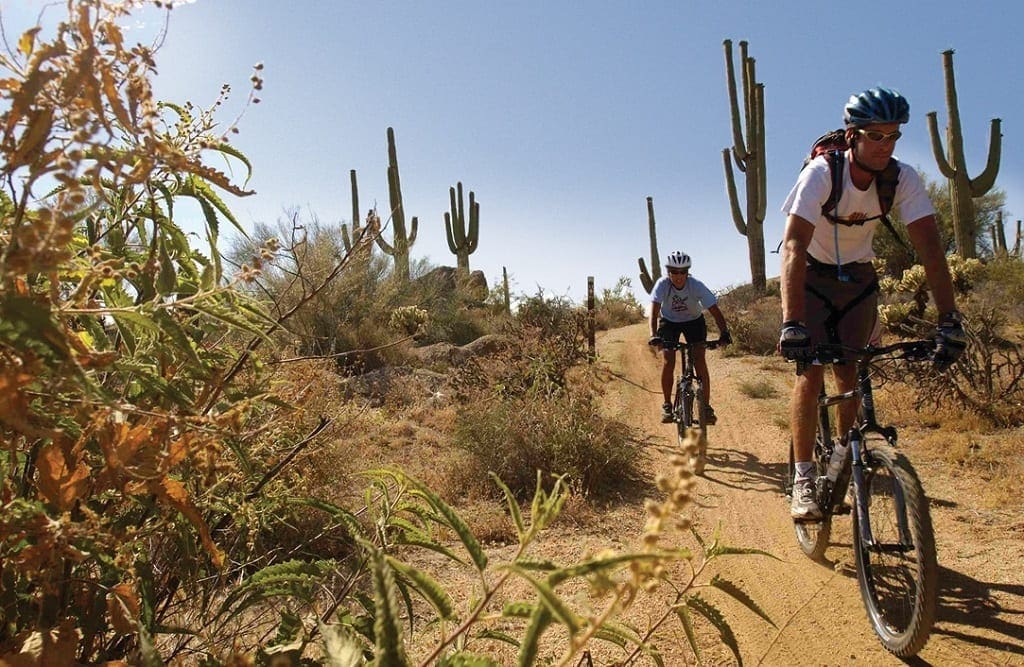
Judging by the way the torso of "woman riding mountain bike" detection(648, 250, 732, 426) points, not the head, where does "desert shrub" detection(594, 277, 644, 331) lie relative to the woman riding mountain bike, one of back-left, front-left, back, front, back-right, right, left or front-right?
back

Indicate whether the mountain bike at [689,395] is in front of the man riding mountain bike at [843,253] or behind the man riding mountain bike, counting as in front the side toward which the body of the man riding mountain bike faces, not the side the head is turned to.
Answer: behind

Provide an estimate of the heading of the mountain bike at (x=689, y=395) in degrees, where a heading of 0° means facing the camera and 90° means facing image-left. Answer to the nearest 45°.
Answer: approximately 0°

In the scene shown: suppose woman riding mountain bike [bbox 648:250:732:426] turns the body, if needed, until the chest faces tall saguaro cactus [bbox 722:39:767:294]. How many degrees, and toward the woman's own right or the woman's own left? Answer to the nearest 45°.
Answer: approximately 180°

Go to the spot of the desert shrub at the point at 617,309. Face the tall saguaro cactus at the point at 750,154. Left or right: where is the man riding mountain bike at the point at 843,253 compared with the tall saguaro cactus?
right

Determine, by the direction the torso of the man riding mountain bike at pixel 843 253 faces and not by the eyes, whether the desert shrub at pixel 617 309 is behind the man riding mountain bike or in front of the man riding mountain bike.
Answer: behind

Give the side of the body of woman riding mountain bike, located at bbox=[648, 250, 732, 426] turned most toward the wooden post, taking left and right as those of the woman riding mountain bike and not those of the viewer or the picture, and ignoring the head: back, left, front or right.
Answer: back

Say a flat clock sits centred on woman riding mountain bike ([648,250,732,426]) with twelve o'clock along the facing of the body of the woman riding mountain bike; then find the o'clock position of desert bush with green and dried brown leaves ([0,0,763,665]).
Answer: The desert bush with green and dried brown leaves is roughly at 12 o'clock from the woman riding mountain bike.

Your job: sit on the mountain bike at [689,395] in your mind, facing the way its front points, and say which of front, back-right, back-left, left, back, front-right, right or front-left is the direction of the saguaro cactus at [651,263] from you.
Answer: back
